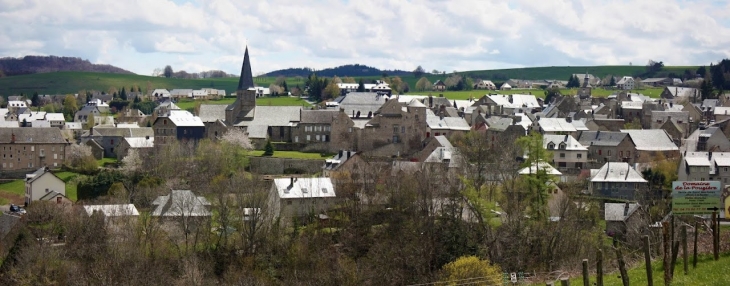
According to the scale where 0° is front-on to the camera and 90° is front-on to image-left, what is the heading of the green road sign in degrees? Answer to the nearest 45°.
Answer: approximately 0°
